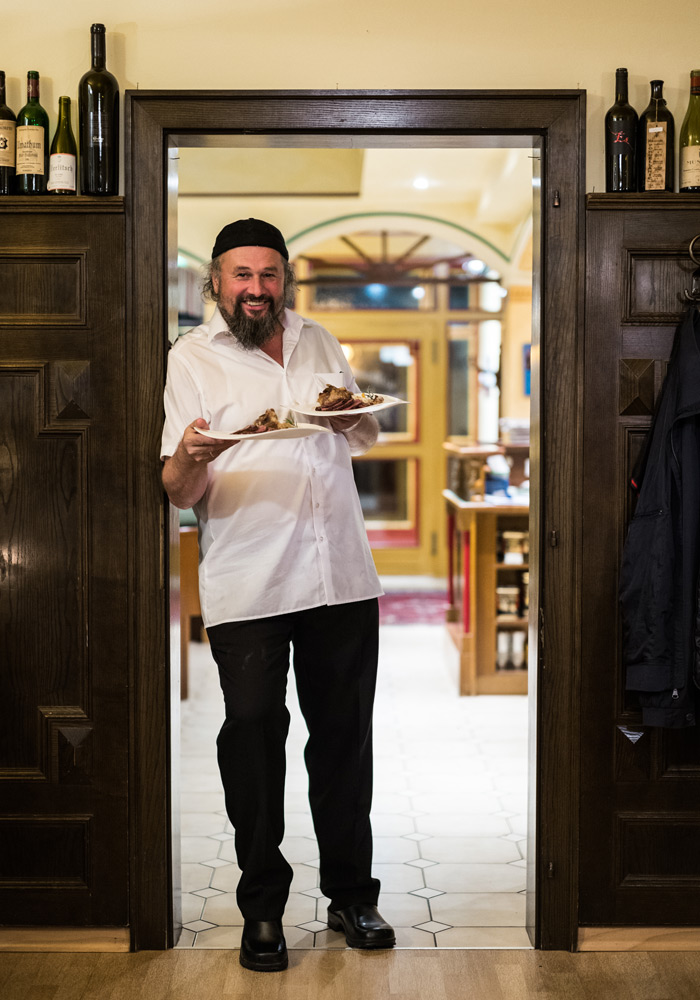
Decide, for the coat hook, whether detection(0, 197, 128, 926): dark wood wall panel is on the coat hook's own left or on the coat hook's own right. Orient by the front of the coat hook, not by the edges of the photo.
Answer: on the coat hook's own right

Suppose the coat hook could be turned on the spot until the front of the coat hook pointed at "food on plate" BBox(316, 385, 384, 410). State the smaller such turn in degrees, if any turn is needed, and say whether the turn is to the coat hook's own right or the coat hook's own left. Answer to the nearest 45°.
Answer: approximately 45° to the coat hook's own right

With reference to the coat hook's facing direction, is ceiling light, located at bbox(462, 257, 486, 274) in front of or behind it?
behind

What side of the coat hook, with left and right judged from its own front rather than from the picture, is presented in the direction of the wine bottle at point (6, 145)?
right

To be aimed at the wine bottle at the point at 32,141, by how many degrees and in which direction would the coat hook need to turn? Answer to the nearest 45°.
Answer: approximately 90° to its right

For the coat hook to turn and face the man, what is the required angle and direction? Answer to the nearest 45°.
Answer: approximately 90° to its right

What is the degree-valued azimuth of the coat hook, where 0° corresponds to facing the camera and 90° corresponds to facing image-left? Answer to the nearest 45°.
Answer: approximately 0°
